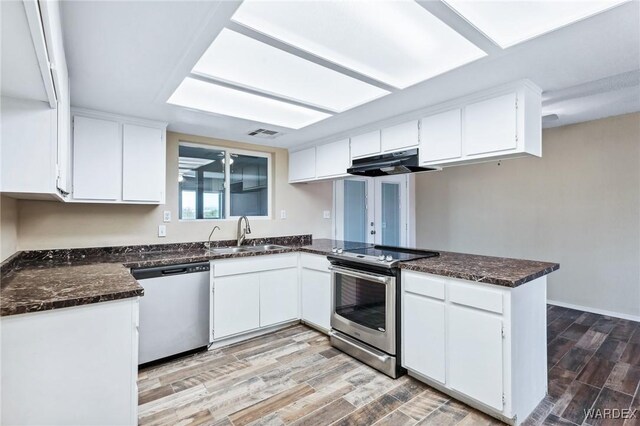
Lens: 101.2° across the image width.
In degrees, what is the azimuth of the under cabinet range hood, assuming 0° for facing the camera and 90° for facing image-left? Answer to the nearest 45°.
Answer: approximately 45°

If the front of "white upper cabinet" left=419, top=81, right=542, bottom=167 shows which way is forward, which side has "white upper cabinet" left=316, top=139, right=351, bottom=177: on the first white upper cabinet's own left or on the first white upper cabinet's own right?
on the first white upper cabinet's own right

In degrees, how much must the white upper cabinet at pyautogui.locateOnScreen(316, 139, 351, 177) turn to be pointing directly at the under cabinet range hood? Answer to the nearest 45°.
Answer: approximately 90° to its left

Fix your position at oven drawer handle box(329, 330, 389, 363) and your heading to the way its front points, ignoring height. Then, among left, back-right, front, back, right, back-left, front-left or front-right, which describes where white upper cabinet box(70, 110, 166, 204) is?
front-right

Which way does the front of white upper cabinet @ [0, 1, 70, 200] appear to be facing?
to the viewer's right
